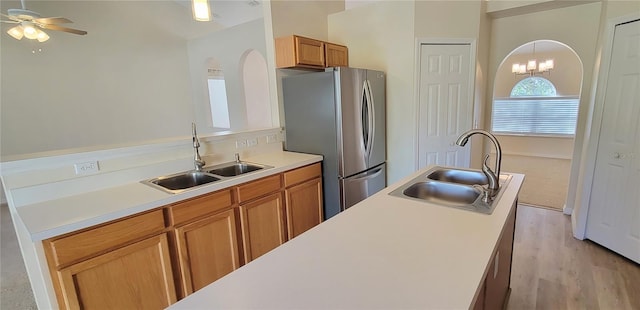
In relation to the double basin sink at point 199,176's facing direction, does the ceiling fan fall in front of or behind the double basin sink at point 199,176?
behind

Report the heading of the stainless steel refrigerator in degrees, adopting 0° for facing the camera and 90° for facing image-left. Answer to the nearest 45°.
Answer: approximately 315°

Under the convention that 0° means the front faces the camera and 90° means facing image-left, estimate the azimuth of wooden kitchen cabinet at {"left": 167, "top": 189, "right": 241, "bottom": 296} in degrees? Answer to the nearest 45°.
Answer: approximately 315°

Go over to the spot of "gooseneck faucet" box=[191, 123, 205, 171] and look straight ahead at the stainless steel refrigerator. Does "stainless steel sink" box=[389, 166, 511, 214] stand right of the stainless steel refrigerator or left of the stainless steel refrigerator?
right

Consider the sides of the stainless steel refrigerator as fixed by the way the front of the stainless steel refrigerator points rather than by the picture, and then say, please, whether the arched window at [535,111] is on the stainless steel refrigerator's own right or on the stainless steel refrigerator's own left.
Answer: on the stainless steel refrigerator's own left

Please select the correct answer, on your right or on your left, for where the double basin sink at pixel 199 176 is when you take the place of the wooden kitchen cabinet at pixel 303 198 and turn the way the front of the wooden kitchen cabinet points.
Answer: on your right

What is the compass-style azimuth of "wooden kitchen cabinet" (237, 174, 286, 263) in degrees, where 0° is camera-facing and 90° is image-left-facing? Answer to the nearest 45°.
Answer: approximately 315°

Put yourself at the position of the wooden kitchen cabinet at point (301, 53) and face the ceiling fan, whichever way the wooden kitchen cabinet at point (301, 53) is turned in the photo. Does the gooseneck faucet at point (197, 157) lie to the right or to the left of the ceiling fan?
left
